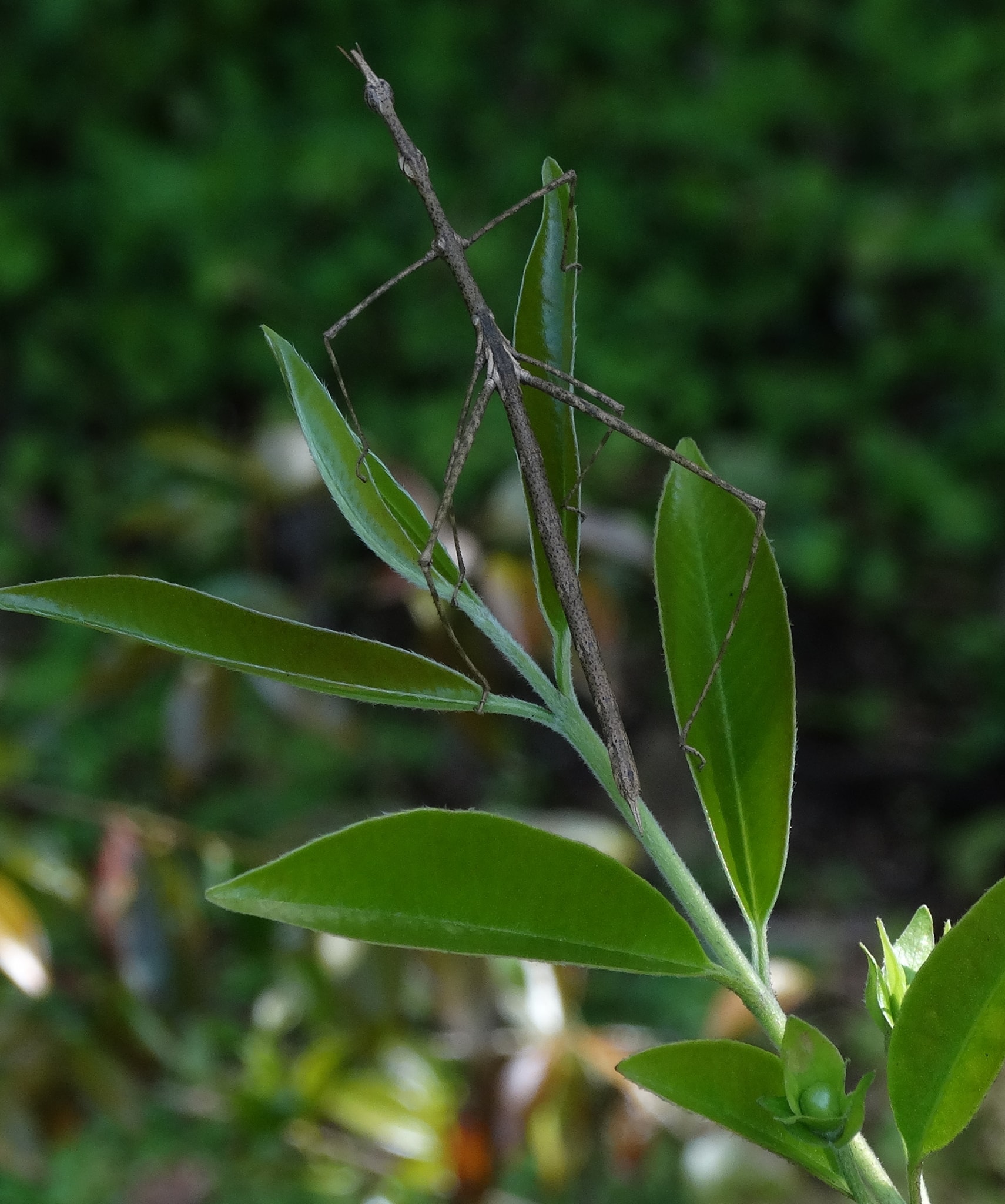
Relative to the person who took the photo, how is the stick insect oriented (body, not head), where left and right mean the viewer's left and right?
facing away from the viewer and to the left of the viewer
